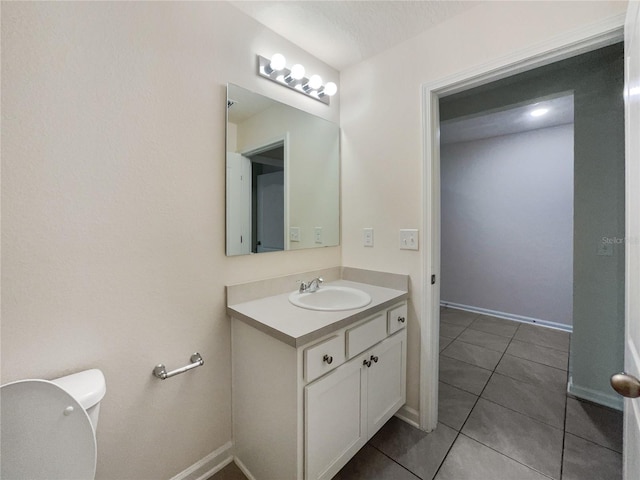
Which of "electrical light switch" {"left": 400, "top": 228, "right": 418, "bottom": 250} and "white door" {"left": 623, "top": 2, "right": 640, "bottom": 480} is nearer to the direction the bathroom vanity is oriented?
the white door

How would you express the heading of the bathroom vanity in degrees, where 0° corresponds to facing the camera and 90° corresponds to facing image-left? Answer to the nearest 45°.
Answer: approximately 315°

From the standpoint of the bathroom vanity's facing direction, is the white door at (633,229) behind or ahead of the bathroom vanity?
ahead

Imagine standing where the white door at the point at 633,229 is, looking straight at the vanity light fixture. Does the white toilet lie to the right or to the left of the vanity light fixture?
left

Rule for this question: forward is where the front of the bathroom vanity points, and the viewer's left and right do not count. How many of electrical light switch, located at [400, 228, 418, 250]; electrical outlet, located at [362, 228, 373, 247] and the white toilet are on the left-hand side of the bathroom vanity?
2

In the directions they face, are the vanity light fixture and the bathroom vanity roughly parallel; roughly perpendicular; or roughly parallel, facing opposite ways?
roughly parallel

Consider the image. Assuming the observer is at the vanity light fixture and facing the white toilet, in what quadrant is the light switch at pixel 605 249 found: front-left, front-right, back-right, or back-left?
back-left

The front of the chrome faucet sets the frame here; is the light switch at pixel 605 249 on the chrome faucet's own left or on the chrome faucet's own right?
on the chrome faucet's own left

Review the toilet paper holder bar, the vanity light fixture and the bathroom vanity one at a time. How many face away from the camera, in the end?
0

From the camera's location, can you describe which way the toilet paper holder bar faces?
facing the viewer and to the right of the viewer

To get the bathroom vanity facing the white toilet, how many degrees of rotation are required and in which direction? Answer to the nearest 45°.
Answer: approximately 90° to its right
